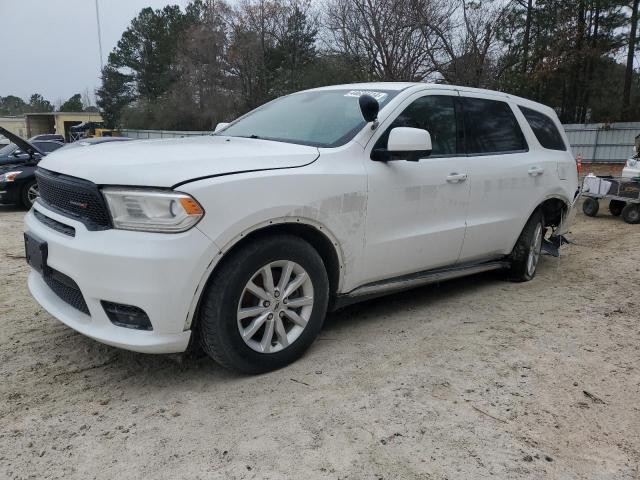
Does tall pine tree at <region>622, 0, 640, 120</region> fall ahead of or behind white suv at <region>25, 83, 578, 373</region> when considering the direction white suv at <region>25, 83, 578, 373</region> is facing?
behind

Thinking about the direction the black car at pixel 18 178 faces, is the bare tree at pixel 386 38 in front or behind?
behind

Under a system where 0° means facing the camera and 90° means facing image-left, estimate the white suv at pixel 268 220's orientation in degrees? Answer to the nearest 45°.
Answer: approximately 45°

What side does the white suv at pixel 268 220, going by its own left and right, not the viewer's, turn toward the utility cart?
back

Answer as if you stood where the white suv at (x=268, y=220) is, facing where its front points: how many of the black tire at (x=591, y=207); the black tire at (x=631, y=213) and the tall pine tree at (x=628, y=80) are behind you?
3

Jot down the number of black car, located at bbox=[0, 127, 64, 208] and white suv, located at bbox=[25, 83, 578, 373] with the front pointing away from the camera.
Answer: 0

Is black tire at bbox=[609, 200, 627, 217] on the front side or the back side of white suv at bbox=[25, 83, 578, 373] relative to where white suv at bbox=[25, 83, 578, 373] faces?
on the back side

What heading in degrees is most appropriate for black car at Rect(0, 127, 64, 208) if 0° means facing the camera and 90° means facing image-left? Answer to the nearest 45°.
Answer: approximately 45°

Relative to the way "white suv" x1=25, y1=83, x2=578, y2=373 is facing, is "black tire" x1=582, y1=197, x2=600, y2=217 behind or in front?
behind

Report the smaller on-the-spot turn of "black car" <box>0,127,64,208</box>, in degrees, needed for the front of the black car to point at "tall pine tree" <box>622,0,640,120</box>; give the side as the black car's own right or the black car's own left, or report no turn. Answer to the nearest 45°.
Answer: approximately 135° to the black car's own left

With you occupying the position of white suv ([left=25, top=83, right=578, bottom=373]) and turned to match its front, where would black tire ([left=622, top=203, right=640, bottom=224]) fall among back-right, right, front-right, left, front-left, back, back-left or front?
back
